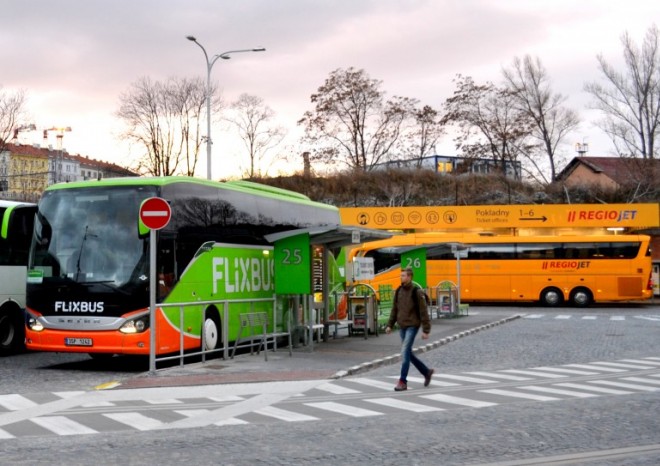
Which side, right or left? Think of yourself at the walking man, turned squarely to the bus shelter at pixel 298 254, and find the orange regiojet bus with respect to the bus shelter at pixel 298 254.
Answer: right

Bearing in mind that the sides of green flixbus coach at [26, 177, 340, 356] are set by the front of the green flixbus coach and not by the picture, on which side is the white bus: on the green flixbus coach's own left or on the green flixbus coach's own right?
on the green flixbus coach's own right

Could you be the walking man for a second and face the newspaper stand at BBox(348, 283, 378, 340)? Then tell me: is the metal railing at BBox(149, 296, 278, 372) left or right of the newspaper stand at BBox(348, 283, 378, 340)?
left

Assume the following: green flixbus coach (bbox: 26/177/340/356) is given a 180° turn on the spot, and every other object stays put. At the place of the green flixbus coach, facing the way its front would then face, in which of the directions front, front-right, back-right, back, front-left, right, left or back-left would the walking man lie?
right

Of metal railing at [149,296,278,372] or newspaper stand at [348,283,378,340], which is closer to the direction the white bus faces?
the metal railing

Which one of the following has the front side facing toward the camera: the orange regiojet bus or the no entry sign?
the no entry sign

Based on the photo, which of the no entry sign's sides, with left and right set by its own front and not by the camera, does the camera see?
front

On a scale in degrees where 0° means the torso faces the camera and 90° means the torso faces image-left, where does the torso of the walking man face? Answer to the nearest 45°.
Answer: approximately 45°

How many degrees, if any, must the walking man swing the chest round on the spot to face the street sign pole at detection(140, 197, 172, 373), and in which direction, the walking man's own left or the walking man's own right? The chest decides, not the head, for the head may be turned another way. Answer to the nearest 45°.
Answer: approximately 45° to the walking man's own right

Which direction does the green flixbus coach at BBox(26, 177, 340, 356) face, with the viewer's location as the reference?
facing the viewer and to the left of the viewer

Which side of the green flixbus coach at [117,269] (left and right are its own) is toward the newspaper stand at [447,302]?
back

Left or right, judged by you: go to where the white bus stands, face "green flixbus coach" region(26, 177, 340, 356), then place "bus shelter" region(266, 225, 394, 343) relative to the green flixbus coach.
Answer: left

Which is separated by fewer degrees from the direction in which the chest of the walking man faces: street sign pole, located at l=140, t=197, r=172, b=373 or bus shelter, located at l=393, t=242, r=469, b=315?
the street sign pole

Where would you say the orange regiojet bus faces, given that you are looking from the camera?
facing to the left of the viewer
